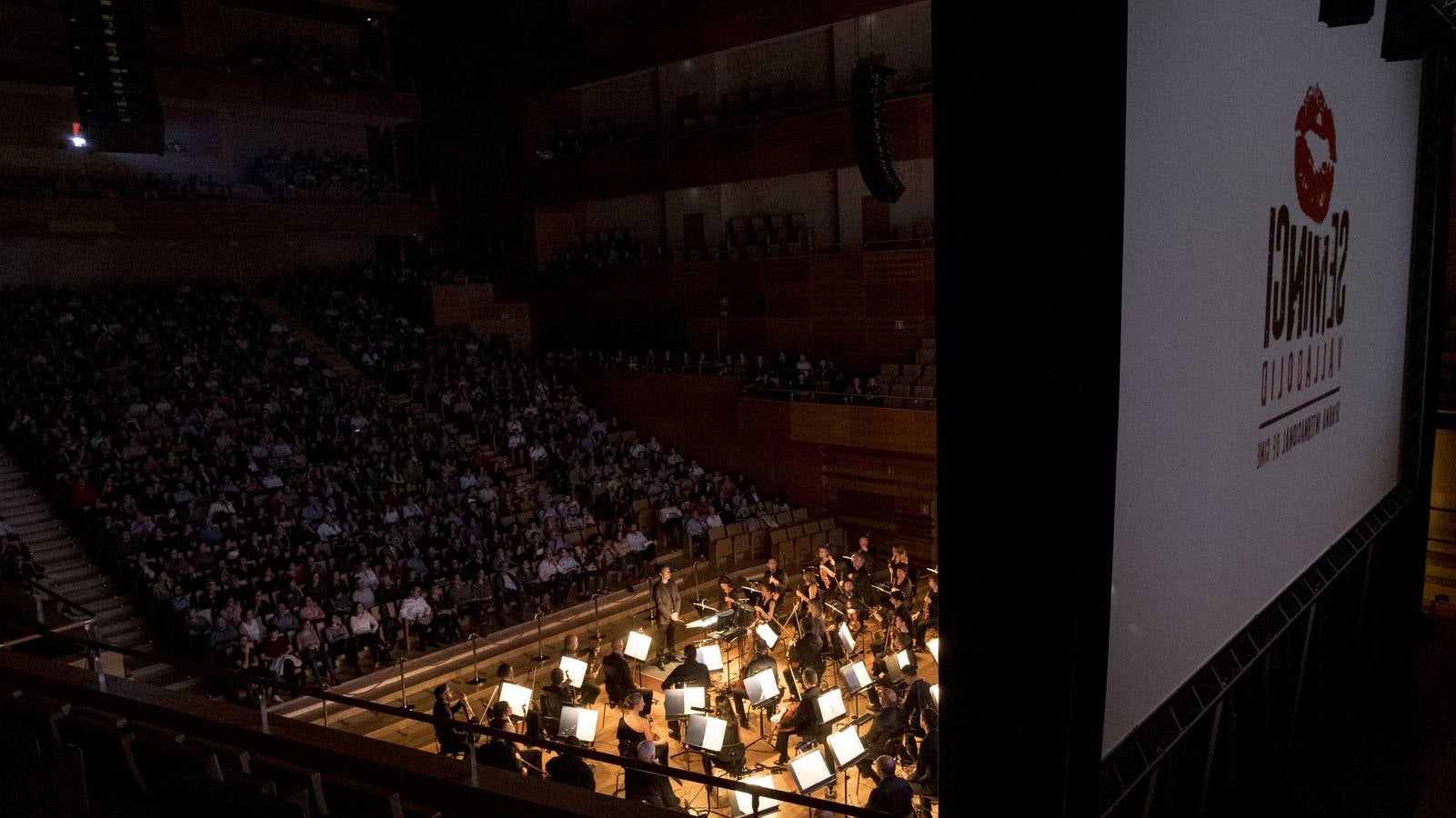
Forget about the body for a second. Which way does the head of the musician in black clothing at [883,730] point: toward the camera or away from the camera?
away from the camera

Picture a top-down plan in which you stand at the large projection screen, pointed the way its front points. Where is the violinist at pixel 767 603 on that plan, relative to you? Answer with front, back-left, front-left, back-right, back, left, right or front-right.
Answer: front

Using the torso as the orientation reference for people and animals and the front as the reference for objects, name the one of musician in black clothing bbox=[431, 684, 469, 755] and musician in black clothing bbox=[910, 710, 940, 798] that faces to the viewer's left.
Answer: musician in black clothing bbox=[910, 710, 940, 798]

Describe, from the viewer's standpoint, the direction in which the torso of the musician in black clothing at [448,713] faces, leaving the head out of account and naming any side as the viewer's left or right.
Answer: facing to the right of the viewer

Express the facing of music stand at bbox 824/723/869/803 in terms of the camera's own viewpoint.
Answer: facing the viewer and to the right of the viewer

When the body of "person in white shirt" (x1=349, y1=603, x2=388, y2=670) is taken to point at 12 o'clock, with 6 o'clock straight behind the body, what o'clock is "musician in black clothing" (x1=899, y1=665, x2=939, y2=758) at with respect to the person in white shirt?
The musician in black clothing is roughly at 12 o'clock from the person in white shirt.

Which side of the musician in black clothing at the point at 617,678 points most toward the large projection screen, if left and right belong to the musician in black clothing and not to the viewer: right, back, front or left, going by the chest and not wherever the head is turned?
right

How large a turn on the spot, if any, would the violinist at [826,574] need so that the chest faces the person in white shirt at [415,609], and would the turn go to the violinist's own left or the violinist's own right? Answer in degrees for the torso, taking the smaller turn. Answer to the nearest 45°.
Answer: approximately 45° to the violinist's own right

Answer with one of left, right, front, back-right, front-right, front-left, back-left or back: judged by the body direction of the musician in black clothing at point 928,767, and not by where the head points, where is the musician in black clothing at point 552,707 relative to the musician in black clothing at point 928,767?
front

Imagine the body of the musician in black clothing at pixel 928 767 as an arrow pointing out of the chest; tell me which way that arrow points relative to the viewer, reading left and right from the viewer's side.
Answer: facing to the left of the viewer

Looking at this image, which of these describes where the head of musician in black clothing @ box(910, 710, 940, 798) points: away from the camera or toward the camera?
away from the camera

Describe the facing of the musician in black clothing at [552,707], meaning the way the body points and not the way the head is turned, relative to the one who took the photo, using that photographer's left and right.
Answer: facing away from the viewer and to the right of the viewer

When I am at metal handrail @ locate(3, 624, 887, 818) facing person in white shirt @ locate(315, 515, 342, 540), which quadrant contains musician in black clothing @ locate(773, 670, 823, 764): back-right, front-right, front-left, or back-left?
front-right

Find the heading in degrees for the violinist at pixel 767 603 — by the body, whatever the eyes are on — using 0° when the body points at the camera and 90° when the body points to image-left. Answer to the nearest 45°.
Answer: approximately 45°

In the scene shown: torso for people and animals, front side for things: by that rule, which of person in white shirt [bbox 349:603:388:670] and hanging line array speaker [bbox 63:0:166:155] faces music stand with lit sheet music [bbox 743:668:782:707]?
the person in white shirt

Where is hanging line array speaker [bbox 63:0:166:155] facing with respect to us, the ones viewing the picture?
facing away from the viewer and to the left of the viewer
